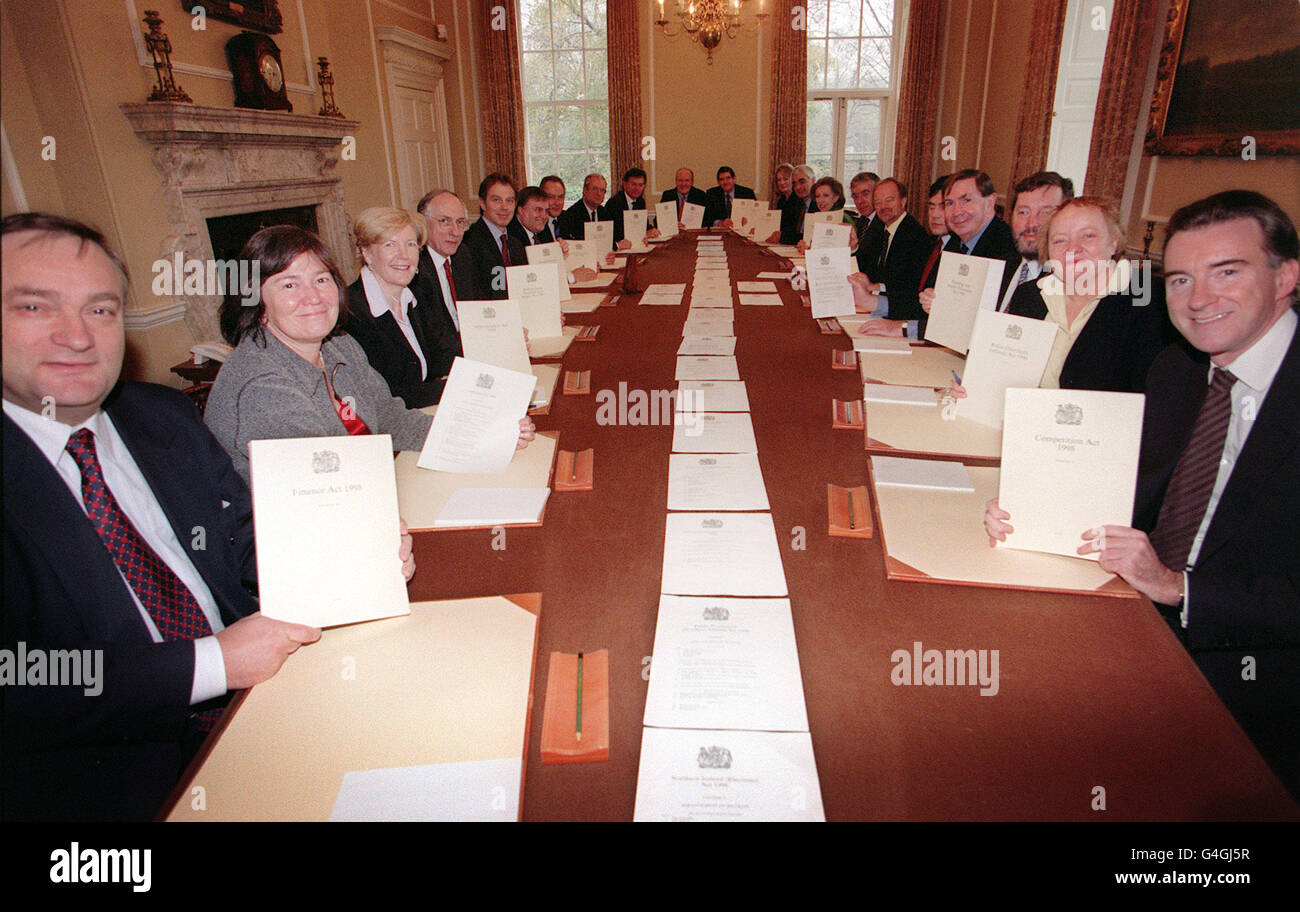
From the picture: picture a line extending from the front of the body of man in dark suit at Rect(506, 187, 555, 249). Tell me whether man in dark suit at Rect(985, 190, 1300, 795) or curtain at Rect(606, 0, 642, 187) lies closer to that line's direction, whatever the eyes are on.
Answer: the man in dark suit

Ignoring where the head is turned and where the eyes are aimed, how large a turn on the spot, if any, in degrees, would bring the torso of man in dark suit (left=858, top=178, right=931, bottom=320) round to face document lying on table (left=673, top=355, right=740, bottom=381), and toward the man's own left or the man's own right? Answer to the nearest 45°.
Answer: approximately 45° to the man's own left

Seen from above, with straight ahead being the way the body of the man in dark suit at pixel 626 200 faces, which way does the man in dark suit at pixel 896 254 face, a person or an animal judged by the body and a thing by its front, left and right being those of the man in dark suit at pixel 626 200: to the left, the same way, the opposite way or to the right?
to the right

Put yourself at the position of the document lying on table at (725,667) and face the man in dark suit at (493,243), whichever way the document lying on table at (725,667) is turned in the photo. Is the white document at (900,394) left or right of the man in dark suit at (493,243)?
right

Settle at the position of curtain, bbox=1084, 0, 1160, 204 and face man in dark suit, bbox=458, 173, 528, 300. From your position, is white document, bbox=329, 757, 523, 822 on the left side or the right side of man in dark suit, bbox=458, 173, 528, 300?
left

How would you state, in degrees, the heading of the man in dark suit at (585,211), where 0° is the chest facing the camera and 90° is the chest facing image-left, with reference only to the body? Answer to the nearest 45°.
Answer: approximately 315°

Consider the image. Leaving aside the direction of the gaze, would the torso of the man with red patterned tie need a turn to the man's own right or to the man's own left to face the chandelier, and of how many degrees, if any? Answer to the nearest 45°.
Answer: approximately 90° to the man's own left
